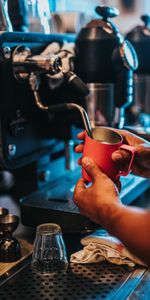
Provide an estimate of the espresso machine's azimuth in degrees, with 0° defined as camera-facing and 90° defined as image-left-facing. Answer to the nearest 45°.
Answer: approximately 315°
